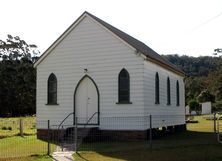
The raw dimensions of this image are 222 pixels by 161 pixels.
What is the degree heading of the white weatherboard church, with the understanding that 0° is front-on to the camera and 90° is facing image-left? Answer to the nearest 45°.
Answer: approximately 45°
